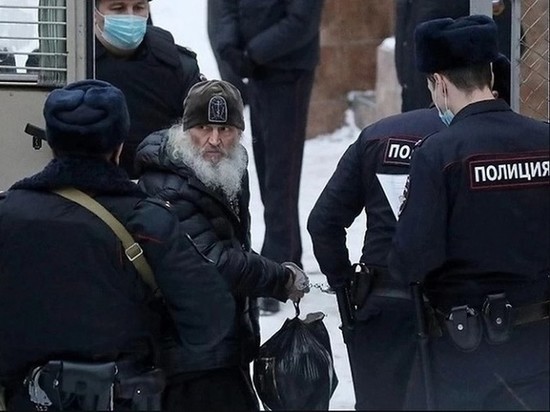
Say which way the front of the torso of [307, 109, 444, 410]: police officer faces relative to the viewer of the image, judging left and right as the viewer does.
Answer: facing away from the viewer

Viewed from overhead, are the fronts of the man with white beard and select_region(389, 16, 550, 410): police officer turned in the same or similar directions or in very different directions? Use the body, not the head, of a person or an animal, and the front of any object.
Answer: very different directions

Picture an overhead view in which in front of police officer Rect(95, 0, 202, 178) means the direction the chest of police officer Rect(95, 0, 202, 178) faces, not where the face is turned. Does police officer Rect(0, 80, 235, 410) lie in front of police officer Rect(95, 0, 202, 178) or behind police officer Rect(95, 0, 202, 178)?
in front

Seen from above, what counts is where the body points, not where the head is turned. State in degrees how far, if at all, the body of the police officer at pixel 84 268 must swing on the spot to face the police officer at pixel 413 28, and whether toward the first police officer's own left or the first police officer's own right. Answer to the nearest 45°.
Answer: approximately 45° to the first police officer's own right

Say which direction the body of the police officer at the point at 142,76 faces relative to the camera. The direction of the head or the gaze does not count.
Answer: toward the camera

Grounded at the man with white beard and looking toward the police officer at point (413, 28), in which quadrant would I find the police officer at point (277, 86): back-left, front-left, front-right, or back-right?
front-left

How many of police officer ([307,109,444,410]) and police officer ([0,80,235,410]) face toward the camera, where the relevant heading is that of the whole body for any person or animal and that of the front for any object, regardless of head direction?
0

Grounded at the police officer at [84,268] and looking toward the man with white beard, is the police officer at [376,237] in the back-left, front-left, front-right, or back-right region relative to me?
front-right

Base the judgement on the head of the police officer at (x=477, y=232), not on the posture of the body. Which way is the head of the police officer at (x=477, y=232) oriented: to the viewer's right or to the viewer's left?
to the viewer's left

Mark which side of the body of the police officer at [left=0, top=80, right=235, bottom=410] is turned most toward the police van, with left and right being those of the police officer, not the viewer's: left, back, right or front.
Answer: front

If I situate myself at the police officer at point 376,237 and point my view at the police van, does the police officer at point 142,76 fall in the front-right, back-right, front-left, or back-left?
front-right

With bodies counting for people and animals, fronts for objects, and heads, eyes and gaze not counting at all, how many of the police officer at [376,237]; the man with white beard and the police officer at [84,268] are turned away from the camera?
2

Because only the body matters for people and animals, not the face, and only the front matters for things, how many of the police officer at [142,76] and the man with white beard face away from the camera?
0

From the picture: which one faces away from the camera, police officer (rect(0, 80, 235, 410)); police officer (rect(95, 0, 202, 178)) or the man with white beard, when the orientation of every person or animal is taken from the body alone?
police officer (rect(0, 80, 235, 410))

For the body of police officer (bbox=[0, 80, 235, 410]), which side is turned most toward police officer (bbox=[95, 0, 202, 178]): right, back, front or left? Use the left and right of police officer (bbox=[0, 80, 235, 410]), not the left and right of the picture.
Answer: front
